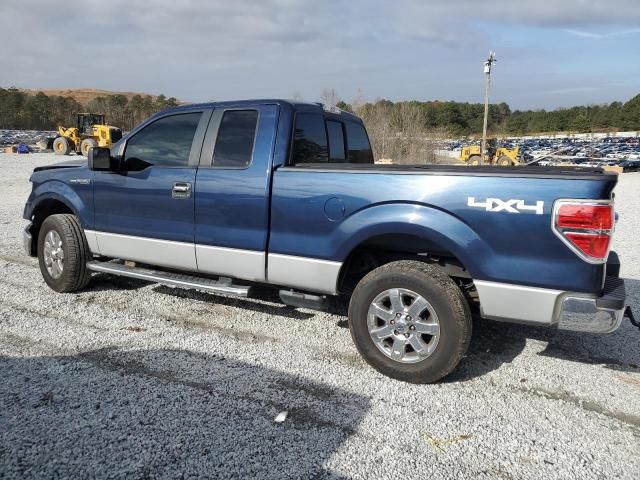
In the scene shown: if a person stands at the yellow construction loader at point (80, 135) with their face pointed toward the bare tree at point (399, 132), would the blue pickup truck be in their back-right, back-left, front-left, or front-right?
front-right

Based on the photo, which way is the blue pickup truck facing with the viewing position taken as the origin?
facing away from the viewer and to the left of the viewer

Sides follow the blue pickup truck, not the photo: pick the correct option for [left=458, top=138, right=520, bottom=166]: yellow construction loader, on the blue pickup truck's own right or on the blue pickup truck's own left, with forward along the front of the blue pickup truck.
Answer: on the blue pickup truck's own right

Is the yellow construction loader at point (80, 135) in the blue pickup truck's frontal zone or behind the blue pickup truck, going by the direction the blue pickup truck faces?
frontal zone

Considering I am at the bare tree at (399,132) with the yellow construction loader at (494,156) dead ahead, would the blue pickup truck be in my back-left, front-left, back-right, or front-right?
back-right

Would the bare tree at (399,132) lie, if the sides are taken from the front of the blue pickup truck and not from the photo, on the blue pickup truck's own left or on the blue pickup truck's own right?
on the blue pickup truck's own right

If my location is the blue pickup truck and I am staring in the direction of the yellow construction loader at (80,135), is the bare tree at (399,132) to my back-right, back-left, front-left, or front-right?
front-right
